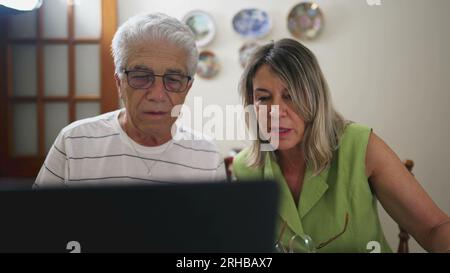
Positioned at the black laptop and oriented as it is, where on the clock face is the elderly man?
The elderly man is roughly at 12 o'clock from the black laptop.

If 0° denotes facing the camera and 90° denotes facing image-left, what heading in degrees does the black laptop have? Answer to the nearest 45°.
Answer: approximately 180°

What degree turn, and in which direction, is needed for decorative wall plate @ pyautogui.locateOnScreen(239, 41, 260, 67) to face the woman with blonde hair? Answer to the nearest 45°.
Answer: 0° — it already faces them

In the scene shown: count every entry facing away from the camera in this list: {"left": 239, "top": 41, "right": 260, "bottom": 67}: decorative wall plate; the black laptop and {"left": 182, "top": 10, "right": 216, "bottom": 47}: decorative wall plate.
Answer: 1

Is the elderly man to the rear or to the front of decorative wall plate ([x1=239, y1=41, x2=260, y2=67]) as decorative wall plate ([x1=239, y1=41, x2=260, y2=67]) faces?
to the front

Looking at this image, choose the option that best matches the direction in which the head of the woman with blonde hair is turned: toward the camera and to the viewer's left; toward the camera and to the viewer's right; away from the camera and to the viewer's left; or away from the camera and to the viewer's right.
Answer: toward the camera and to the viewer's left

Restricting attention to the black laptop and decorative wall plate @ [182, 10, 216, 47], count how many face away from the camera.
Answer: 1

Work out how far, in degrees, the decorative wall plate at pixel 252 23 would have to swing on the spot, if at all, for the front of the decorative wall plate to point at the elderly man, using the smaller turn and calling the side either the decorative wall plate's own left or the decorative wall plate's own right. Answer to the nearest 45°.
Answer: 0° — it already faces them

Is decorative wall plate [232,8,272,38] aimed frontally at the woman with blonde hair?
yes

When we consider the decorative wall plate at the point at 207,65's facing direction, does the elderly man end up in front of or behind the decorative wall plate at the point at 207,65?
in front
